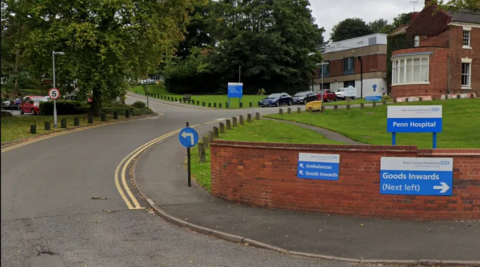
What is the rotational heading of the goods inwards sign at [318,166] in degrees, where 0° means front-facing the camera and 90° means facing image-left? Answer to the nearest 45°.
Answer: approximately 0°

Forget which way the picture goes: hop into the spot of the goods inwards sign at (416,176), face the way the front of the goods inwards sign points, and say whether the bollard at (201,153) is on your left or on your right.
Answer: on your right

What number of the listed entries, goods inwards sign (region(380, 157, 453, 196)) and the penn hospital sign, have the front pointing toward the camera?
2

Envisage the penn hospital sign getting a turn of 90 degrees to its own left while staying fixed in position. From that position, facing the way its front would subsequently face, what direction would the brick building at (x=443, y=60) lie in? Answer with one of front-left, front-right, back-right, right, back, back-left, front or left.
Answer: left
